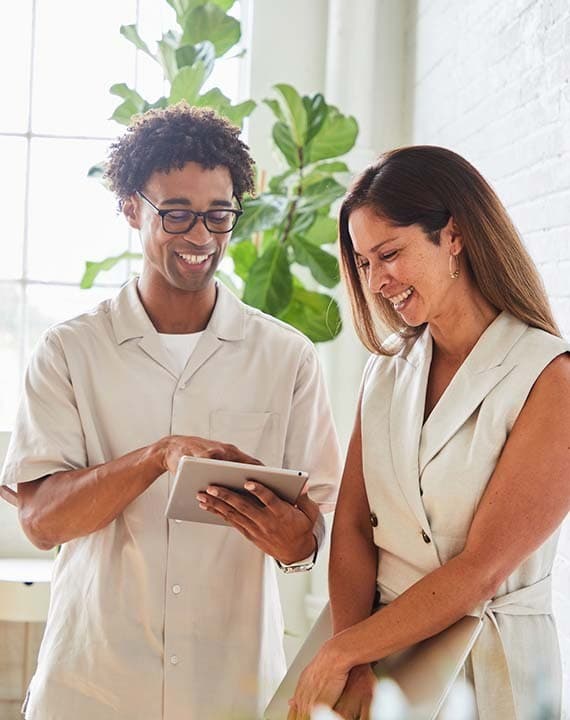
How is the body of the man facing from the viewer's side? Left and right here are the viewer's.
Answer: facing the viewer

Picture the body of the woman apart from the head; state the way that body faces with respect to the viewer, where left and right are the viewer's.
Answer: facing the viewer and to the left of the viewer

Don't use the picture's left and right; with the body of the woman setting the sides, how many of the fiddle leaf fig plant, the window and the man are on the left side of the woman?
0

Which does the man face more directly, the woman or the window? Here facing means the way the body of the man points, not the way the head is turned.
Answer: the woman

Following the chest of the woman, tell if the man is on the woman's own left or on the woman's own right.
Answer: on the woman's own right

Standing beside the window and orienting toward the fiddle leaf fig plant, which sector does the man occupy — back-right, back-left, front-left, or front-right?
front-right

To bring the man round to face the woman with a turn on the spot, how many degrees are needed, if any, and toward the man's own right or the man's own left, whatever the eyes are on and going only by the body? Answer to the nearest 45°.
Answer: approximately 45° to the man's own left

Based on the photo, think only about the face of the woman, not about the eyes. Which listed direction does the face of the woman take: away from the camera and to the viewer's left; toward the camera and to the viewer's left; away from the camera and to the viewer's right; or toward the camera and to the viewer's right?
toward the camera and to the viewer's left

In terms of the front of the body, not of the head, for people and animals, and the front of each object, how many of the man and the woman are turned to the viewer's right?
0

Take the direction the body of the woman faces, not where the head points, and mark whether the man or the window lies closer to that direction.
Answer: the man

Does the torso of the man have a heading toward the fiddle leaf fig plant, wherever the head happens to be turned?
no

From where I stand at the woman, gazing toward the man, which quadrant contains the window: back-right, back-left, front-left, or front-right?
front-right
